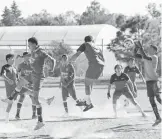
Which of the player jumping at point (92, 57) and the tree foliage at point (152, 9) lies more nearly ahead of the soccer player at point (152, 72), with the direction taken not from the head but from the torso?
the player jumping

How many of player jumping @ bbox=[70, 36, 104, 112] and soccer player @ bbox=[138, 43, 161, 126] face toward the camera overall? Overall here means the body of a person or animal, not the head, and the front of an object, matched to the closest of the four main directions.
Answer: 0

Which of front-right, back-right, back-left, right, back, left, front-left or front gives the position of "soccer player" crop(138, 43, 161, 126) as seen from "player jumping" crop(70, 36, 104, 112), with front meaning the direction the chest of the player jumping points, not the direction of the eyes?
back-right

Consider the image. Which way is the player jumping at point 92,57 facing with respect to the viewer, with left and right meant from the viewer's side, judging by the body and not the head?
facing away from the viewer and to the left of the viewer

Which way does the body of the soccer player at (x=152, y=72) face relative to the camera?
to the viewer's left

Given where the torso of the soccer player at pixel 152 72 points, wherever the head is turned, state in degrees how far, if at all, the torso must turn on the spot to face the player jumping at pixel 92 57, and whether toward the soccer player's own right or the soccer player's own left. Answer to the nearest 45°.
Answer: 0° — they already face them
